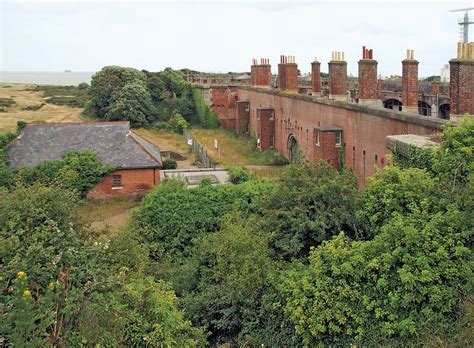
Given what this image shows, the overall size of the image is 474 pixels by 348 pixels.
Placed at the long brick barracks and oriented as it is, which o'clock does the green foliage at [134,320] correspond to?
The green foliage is roughly at 11 o'clock from the long brick barracks.

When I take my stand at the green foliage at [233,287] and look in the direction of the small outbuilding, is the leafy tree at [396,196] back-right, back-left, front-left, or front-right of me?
front-right

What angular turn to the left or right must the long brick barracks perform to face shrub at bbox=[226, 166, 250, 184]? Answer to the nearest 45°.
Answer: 0° — it already faces it

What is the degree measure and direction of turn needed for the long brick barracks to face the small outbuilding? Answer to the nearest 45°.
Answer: approximately 45° to its right

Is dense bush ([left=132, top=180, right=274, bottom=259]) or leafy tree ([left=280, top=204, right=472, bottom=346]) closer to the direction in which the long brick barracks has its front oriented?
the dense bush

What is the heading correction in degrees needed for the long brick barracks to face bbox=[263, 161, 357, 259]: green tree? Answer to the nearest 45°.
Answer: approximately 45° to its left

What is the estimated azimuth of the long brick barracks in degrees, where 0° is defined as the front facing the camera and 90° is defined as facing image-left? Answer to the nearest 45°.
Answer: approximately 45°
